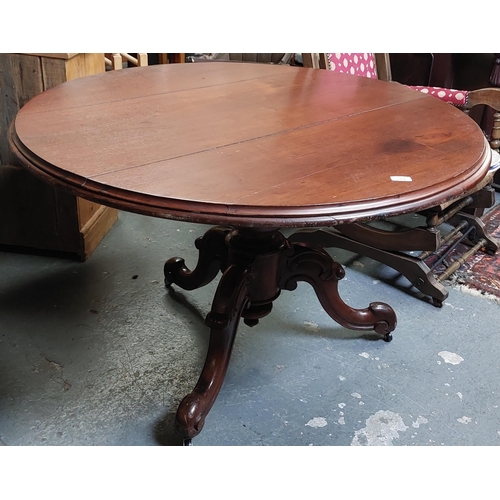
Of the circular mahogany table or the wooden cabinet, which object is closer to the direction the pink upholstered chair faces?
the circular mahogany table

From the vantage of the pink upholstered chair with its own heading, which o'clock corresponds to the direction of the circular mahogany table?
The circular mahogany table is roughly at 2 o'clock from the pink upholstered chair.

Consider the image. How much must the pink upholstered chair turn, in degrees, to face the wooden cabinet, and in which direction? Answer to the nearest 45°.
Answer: approximately 90° to its right

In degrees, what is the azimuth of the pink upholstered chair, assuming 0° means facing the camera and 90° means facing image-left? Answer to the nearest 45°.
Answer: approximately 315°

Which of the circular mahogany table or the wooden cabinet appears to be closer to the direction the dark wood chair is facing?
the circular mahogany table
